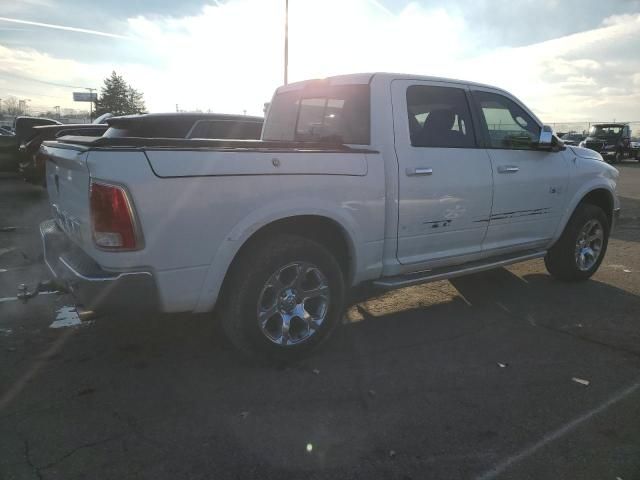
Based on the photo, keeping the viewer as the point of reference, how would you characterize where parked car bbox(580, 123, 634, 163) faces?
facing the viewer and to the left of the viewer

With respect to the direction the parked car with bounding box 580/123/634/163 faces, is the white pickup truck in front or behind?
in front

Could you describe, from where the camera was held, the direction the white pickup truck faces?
facing away from the viewer and to the right of the viewer

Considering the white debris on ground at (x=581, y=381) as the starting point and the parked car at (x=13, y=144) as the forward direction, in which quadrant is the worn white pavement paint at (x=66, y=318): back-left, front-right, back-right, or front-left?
front-left

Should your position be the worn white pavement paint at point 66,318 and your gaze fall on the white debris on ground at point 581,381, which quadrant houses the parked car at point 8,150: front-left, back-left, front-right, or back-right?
back-left

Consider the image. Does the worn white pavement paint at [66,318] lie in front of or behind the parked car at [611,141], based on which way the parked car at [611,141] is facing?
in front

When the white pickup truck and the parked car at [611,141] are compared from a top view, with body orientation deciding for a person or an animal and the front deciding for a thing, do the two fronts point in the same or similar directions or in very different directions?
very different directions

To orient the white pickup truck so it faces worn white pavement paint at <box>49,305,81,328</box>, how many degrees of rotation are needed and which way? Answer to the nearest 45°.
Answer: approximately 135° to its left

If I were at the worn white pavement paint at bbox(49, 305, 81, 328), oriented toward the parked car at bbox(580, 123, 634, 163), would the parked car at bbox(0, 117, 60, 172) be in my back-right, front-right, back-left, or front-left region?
front-left

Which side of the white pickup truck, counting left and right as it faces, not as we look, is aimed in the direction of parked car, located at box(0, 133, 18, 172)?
left

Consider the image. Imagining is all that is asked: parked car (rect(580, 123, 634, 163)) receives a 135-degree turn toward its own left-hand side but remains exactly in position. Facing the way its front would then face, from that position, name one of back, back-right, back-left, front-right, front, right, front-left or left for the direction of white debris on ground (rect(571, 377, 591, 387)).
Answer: right
